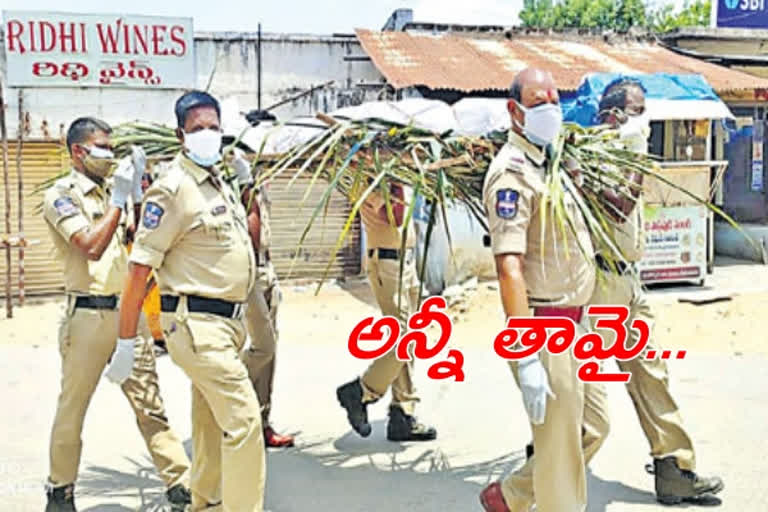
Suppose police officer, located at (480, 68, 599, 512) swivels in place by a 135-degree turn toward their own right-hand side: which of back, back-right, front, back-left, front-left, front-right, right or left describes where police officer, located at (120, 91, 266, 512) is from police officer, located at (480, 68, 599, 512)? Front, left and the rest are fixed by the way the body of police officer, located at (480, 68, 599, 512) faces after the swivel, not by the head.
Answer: front

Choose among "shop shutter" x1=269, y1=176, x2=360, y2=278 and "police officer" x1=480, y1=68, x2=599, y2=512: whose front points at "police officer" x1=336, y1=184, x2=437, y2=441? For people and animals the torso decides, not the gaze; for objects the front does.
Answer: the shop shutter

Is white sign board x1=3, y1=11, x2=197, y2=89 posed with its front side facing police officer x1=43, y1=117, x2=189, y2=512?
yes

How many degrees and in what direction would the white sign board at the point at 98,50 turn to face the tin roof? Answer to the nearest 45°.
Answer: approximately 90° to its left
